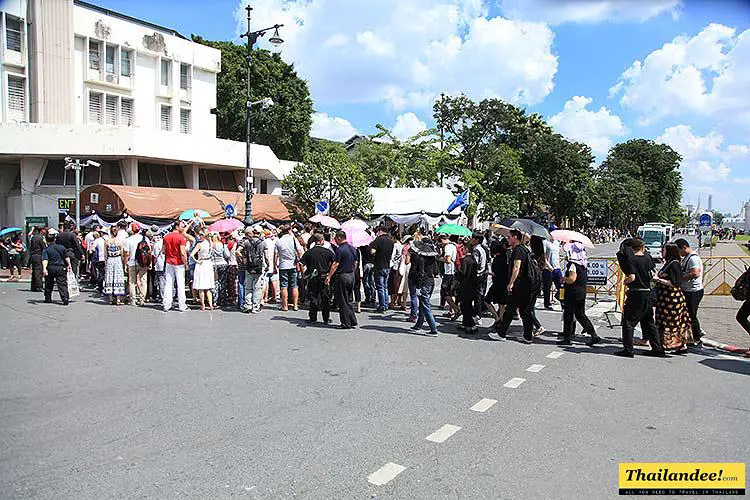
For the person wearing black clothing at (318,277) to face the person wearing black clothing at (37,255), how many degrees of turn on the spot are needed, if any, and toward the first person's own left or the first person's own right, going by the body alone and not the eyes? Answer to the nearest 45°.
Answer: approximately 45° to the first person's own left

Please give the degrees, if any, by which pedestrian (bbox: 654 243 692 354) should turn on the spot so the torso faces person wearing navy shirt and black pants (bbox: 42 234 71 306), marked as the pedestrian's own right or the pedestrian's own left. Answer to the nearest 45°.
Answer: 0° — they already face them

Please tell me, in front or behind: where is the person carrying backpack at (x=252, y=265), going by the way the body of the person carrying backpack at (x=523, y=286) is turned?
in front

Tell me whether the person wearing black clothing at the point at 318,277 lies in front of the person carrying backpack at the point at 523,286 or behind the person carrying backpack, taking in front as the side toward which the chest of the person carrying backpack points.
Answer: in front

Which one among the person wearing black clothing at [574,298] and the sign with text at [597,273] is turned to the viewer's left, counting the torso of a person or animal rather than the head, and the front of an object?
the person wearing black clothing

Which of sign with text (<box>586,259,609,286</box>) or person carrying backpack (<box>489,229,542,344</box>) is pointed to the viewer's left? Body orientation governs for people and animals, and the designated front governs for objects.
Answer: the person carrying backpack

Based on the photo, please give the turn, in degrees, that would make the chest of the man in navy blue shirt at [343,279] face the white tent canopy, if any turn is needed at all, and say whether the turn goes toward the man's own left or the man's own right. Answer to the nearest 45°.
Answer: approximately 45° to the man's own right

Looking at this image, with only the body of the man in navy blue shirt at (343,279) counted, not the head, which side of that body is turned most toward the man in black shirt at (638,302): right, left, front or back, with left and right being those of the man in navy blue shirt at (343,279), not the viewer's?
back

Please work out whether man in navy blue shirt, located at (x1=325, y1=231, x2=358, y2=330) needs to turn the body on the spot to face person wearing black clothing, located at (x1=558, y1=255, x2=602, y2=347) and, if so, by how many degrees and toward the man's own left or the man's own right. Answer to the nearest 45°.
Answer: approximately 135° to the man's own right

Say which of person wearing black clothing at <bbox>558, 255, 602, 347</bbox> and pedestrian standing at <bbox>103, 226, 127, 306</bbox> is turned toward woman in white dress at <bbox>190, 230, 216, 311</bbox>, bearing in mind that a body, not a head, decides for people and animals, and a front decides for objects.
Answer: the person wearing black clothing

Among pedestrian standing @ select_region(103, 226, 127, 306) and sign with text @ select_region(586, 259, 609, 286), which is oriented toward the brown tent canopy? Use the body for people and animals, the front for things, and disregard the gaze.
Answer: the pedestrian standing

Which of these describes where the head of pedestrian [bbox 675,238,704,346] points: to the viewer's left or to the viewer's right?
to the viewer's left

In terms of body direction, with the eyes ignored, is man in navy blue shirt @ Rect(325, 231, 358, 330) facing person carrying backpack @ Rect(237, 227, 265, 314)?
yes

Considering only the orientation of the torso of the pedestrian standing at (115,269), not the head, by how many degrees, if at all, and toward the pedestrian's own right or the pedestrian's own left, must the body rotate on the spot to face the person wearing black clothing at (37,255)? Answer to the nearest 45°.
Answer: approximately 45° to the pedestrian's own left

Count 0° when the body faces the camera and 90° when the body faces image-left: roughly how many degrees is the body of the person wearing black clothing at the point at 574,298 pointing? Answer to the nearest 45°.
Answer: approximately 90°

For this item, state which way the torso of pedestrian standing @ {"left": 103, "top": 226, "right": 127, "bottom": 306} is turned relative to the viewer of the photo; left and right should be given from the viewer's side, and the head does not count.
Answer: facing away from the viewer
